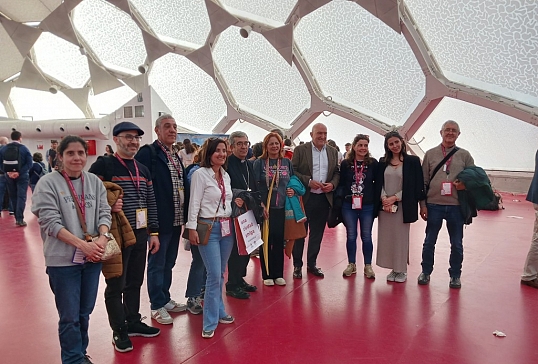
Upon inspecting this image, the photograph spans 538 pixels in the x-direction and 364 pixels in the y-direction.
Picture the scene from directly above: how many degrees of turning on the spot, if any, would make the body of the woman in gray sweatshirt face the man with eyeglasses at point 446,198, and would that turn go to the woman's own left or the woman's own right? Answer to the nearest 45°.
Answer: approximately 45° to the woman's own left

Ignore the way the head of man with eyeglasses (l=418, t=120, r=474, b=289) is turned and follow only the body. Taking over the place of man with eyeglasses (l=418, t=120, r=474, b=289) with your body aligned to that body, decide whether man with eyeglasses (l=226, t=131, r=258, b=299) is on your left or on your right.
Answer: on your right

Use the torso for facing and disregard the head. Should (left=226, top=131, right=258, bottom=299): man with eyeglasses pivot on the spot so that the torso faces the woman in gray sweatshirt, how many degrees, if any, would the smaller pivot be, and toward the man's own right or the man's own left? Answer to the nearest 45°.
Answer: approximately 90° to the man's own right

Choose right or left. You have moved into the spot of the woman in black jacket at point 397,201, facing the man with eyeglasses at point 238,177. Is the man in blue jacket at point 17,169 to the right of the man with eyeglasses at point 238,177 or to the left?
right
